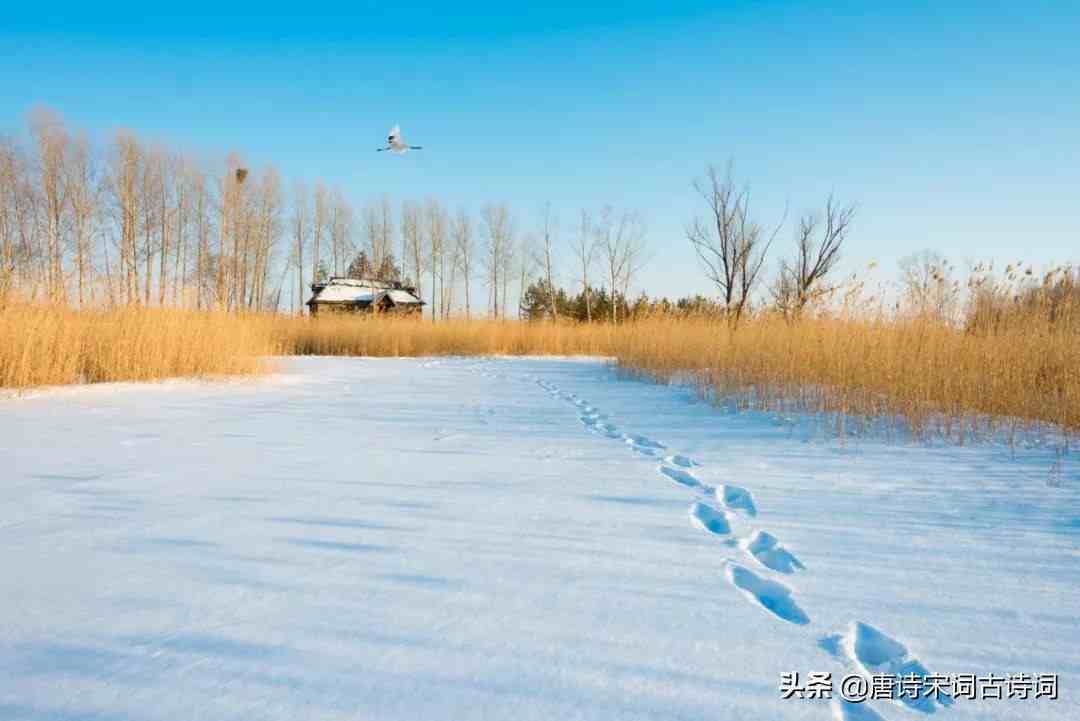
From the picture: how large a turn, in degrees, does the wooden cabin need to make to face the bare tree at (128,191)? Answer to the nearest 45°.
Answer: approximately 45° to its right

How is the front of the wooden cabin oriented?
toward the camera
